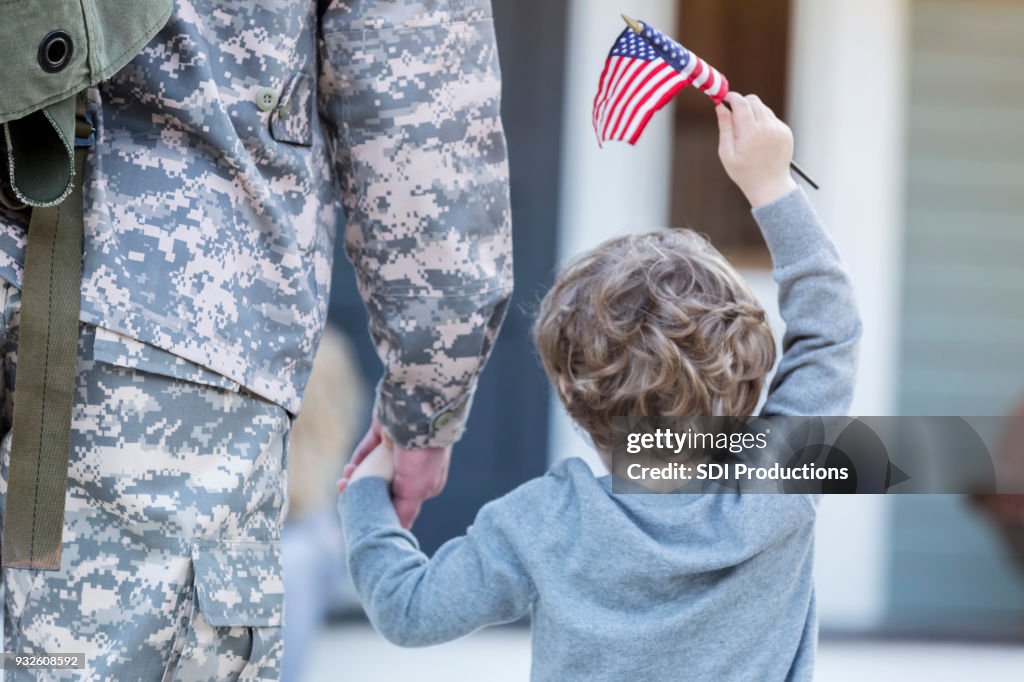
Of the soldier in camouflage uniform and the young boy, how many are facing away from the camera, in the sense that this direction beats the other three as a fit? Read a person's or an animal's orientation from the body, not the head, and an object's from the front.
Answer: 2

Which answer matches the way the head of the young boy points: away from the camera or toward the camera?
away from the camera

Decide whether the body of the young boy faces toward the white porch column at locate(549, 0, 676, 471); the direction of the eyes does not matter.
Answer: yes

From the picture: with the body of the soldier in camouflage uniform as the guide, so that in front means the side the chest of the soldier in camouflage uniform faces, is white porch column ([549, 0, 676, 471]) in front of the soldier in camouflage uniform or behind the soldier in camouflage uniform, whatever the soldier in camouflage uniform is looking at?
in front

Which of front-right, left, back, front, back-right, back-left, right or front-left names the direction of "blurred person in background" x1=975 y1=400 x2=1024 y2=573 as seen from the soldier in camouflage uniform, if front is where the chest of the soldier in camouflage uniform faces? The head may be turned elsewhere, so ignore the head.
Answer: front-right

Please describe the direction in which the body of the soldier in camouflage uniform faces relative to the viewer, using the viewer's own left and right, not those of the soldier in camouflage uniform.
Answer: facing away from the viewer

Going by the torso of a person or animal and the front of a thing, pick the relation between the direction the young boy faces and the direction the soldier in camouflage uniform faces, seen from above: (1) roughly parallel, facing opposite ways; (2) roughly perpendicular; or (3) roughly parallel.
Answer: roughly parallel

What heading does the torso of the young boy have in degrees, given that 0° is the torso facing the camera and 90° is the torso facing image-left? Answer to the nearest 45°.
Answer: approximately 180°

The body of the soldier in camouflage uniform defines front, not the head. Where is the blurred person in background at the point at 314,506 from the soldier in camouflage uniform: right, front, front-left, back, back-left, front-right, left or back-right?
front

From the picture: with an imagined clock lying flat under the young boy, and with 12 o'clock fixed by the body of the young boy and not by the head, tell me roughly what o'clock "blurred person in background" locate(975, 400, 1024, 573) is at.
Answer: The blurred person in background is roughly at 1 o'clock from the young boy.
